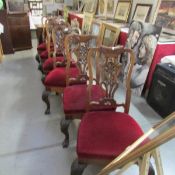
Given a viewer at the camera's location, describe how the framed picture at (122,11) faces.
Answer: facing the viewer and to the left of the viewer

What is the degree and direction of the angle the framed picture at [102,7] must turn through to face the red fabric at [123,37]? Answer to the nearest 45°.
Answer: approximately 45° to its left

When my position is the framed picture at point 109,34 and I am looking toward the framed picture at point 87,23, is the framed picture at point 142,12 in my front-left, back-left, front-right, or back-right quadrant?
front-right

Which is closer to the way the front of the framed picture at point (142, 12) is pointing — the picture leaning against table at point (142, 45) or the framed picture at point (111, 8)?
the picture leaning against table

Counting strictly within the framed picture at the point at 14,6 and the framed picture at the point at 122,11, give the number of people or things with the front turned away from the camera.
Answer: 0

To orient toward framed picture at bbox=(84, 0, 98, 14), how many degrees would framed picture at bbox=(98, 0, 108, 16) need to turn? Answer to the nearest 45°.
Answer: approximately 90° to its right

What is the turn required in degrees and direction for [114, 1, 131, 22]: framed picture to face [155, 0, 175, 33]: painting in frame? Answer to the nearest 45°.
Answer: approximately 90° to its left

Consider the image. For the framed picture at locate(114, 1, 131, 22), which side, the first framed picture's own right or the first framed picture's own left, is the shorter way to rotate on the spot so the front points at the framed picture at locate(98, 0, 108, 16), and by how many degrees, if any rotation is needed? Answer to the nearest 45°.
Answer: approximately 90° to the first framed picture's own right

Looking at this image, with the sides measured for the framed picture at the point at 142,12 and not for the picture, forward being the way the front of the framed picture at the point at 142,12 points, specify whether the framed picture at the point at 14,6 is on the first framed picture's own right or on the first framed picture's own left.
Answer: on the first framed picture's own right

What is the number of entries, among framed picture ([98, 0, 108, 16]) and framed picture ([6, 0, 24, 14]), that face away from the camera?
0

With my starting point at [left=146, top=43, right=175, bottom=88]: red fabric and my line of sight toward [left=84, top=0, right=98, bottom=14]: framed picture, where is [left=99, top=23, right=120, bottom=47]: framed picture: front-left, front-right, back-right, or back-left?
front-left

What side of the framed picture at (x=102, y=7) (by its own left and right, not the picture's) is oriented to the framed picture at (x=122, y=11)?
left

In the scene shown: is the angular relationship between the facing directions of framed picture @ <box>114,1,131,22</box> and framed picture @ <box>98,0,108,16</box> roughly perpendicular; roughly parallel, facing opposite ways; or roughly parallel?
roughly parallel

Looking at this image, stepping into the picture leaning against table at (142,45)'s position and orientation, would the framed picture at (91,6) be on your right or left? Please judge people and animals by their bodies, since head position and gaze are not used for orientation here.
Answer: on your right

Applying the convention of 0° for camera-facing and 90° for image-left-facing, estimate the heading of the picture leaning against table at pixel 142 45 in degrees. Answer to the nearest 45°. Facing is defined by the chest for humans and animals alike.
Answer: approximately 45°

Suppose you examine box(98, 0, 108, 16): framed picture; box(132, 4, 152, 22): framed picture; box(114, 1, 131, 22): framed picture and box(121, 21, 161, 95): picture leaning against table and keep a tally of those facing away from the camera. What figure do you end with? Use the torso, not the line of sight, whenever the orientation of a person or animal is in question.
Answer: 0

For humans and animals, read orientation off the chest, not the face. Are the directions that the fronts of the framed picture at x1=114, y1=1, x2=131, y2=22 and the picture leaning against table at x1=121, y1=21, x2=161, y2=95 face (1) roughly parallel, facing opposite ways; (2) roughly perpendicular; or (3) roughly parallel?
roughly parallel

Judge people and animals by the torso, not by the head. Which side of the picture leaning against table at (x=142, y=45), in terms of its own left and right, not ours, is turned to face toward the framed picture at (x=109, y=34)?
right
